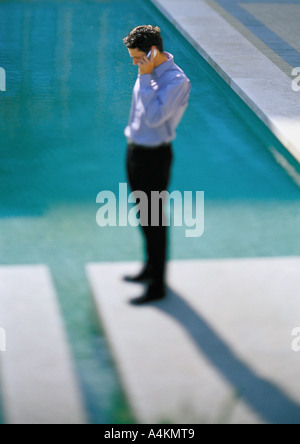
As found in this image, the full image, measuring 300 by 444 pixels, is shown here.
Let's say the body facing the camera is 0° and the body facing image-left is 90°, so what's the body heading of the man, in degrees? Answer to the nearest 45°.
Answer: approximately 90°
